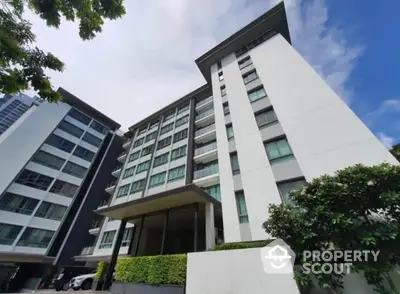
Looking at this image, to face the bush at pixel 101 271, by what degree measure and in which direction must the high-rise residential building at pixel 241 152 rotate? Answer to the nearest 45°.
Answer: approximately 45° to its right

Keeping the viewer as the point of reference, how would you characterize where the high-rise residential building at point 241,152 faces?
facing the viewer and to the left of the viewer

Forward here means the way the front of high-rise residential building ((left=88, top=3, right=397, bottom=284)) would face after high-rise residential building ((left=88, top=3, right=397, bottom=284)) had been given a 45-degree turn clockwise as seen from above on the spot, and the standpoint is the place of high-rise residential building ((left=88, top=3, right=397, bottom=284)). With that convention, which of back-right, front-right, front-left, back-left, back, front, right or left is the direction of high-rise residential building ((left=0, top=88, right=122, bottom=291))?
front
